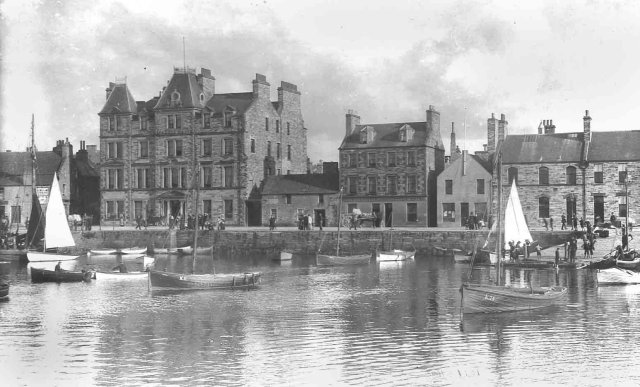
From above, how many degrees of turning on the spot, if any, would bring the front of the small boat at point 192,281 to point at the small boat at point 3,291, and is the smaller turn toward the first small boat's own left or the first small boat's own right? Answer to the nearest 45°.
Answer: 0° — it already faces it

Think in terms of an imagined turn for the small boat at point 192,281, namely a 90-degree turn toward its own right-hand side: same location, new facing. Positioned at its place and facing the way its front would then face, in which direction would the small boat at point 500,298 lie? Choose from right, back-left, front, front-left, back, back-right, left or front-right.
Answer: back-right

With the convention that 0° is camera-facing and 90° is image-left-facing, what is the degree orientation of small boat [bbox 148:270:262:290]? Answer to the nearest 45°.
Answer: approximately 90°

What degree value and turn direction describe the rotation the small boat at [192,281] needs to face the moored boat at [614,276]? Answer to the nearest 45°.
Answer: approximately 180°
